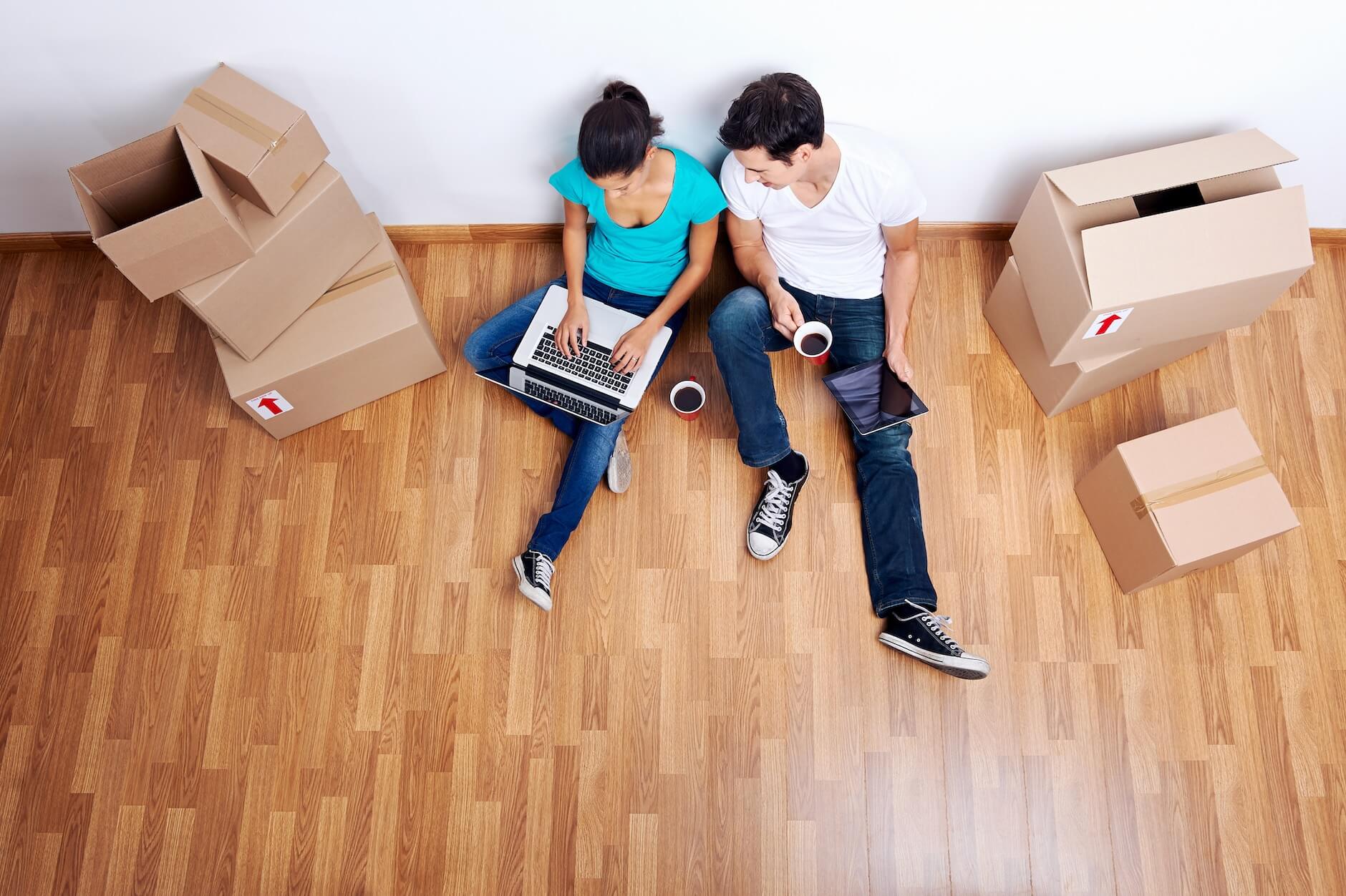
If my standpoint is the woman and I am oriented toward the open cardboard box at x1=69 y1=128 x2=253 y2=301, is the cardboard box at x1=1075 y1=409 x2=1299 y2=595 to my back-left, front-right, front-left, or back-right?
back-left

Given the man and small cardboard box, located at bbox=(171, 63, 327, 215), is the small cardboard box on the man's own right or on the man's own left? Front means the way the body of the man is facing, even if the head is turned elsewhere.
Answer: on the man's own right

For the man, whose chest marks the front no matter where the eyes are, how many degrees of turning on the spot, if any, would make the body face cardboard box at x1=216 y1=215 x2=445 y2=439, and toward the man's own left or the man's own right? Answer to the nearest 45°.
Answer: approximately 90° to the man's own right

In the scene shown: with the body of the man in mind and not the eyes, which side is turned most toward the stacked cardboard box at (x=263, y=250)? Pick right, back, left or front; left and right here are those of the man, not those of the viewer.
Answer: right

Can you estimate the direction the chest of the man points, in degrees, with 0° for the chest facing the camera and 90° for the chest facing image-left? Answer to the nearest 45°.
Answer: approximately 0°

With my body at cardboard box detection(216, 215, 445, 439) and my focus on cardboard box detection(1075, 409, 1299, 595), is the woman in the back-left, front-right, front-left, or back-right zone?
front-left

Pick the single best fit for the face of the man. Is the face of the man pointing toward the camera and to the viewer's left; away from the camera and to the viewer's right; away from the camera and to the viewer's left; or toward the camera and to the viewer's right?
toward the camera and to the viewer's left

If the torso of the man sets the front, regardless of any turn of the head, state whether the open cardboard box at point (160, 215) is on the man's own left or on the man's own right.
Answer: on the man's own right
